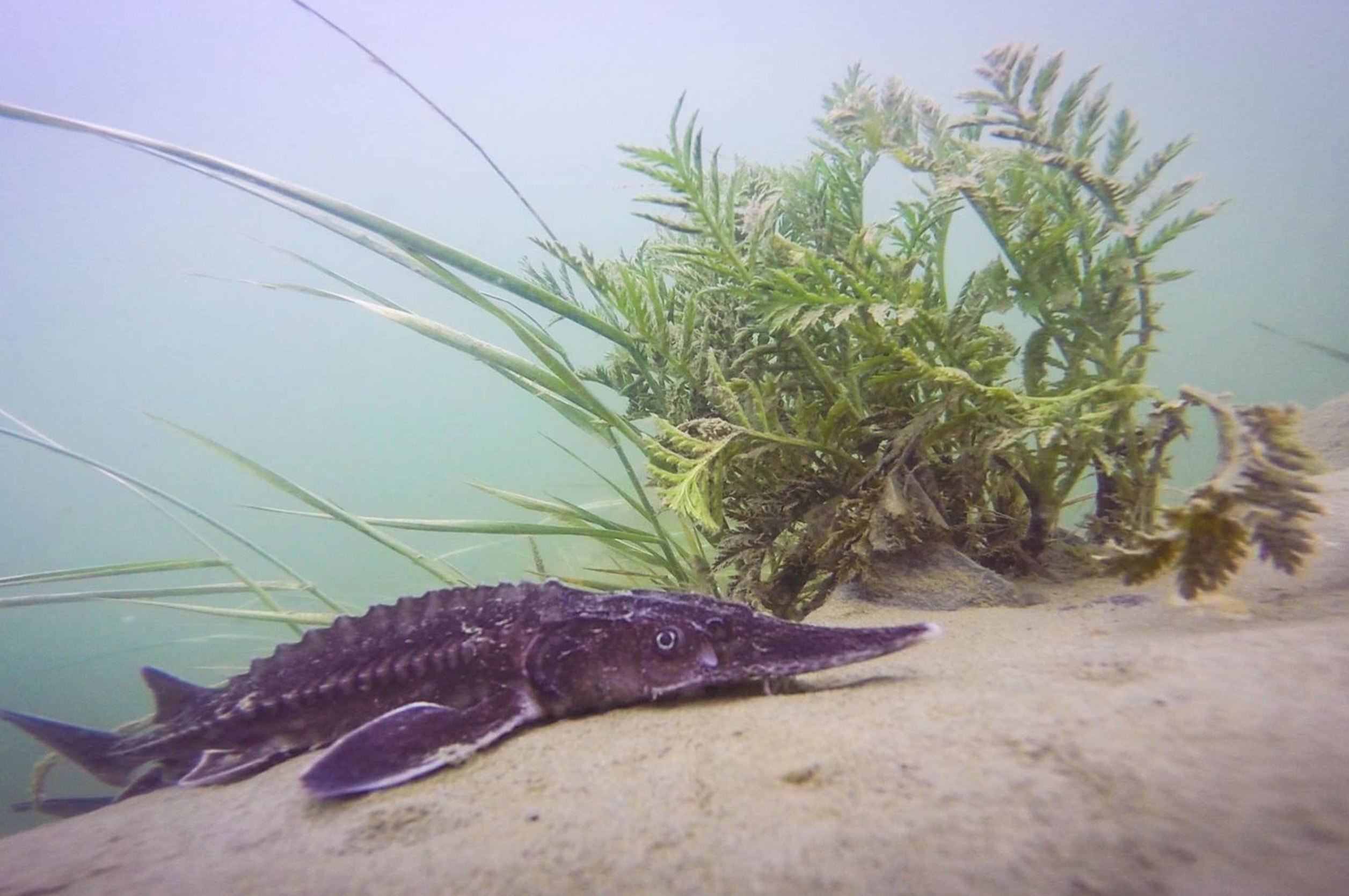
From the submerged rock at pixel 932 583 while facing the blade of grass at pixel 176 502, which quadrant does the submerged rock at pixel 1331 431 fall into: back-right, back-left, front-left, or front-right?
back-right

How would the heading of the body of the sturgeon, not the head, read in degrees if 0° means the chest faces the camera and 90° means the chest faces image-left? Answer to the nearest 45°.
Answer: approximately 270°

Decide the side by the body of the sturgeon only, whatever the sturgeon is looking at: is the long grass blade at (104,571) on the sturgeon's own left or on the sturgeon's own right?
on the sturgeon's own left

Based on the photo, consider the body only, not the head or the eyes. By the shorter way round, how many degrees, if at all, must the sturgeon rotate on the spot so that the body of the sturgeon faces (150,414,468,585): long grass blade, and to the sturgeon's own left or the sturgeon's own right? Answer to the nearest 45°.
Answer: approximately 90° to the sturgeon's own left

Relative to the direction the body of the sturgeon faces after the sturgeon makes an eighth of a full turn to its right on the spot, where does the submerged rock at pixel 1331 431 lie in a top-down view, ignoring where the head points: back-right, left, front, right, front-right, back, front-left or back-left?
front-left

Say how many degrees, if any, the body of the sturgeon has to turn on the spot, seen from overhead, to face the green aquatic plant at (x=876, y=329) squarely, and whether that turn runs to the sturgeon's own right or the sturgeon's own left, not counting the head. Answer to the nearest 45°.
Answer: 0° — it already faces it

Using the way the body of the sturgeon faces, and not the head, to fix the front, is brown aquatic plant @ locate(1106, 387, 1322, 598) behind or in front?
in front

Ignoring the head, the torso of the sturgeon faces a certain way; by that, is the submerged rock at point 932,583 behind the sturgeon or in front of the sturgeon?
in front

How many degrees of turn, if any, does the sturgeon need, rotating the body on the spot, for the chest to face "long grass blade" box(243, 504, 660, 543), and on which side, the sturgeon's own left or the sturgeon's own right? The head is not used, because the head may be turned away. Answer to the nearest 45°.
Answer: approximately 90° to the sturgeon's own left

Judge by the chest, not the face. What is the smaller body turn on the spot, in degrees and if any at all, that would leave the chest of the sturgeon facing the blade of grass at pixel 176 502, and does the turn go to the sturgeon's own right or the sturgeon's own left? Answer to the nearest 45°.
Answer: approximately 135° to the sturgeon's own left
